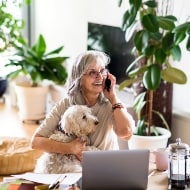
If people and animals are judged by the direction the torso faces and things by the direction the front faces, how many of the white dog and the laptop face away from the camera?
1

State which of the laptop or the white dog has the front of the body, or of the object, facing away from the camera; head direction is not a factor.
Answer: the laptop

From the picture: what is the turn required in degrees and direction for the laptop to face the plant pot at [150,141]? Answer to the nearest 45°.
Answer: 0° — it already faces it

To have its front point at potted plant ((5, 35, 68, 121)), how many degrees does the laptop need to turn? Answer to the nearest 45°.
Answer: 0° — it already faces it

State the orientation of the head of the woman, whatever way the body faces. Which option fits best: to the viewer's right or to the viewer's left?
to the viewer's right

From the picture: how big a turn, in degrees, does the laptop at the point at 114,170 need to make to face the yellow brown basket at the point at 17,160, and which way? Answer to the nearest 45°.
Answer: approximately 45° to its left

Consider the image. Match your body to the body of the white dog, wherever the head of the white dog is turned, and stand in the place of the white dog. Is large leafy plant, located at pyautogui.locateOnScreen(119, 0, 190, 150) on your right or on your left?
on your left

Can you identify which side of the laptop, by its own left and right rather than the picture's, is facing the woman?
front

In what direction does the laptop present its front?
away from the camera
